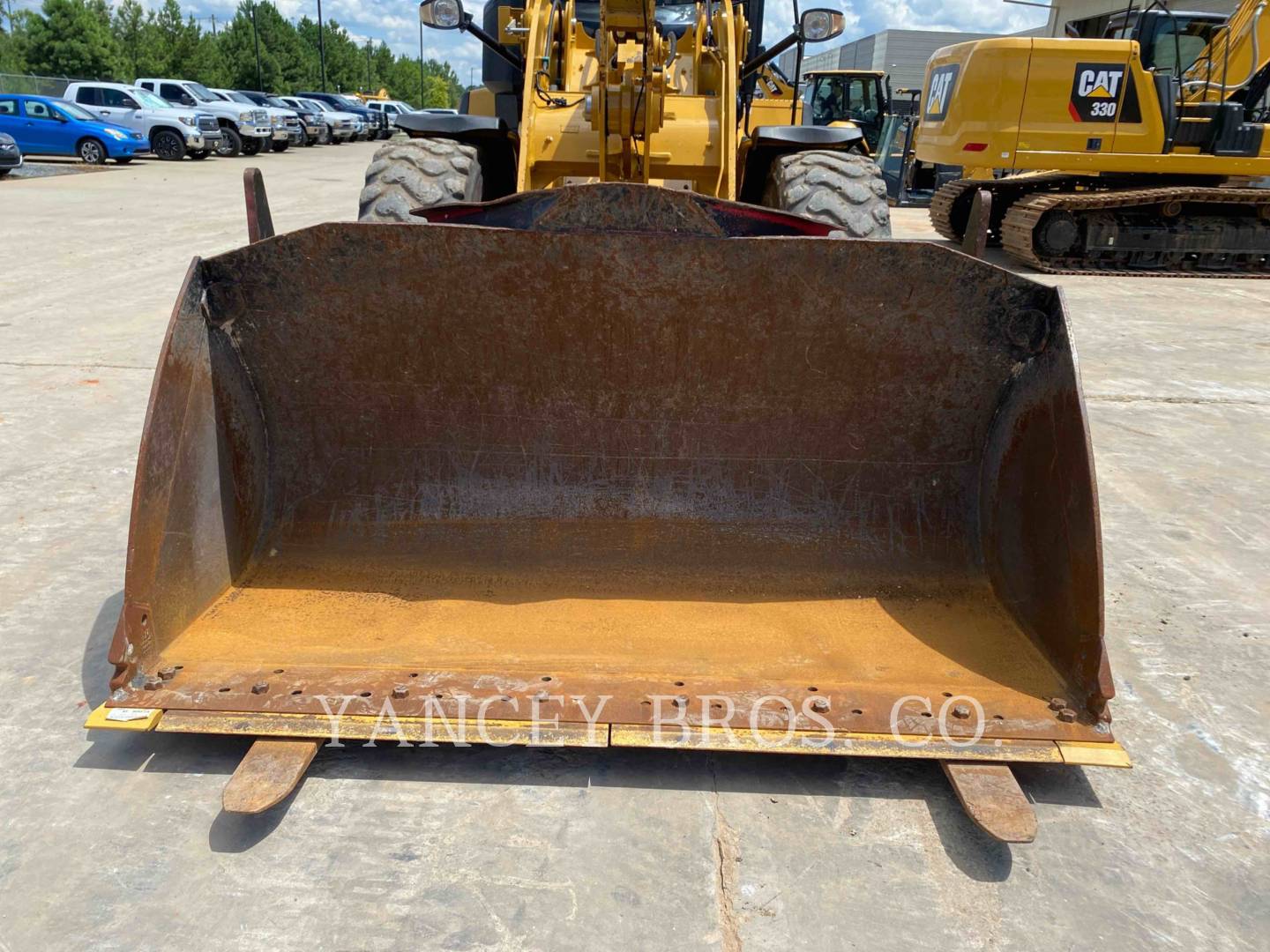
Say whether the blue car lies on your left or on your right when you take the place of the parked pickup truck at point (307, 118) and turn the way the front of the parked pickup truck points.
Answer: on your right

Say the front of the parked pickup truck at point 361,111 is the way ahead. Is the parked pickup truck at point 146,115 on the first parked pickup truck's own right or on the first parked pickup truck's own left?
on the first parked pickup truck's own right

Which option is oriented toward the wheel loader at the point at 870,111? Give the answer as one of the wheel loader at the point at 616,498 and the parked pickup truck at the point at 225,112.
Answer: the parked pickup truck

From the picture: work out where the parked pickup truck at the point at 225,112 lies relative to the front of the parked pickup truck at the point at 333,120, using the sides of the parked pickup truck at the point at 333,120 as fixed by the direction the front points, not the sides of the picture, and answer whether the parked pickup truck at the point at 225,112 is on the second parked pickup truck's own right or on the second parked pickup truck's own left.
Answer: on the second parked pickup truck's own right

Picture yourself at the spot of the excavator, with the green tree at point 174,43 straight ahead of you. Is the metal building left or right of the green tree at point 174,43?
right

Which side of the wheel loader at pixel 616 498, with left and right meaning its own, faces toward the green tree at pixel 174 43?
back

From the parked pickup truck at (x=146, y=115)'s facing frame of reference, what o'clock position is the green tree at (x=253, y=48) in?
The green tree is roughly at 8 o'clock from the parked pickup truck.

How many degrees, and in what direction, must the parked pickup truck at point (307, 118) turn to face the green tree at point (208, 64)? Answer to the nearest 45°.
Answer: approximately 135° to its left

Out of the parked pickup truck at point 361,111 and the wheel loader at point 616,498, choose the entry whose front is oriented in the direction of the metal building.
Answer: the parked pickup truck

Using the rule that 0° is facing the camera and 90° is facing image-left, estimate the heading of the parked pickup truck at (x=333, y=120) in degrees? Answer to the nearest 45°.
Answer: approximately 315°

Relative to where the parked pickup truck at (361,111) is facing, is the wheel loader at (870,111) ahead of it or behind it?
ahead
